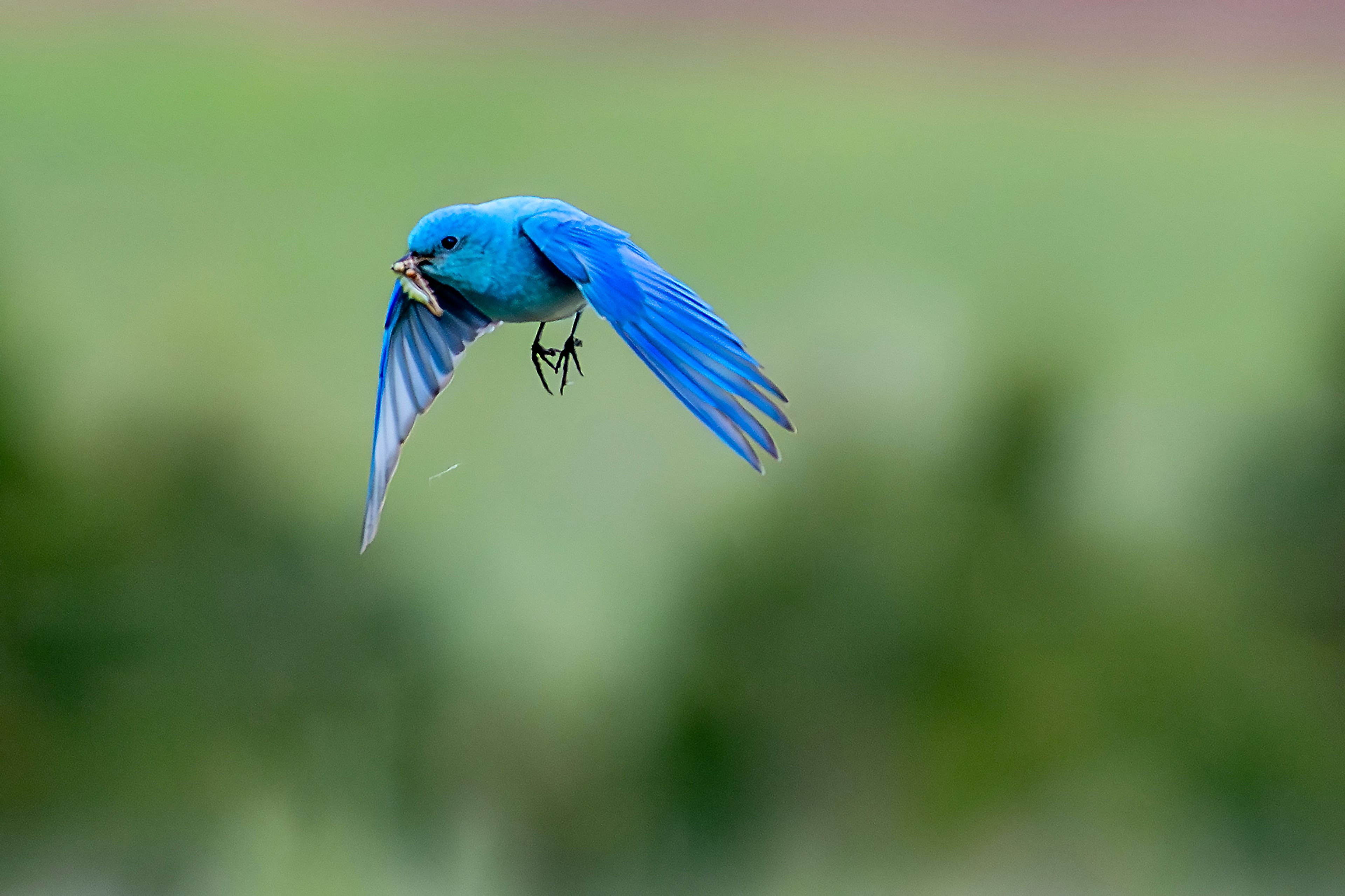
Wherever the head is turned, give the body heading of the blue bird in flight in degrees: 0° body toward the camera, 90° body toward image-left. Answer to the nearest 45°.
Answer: approximately 45°
